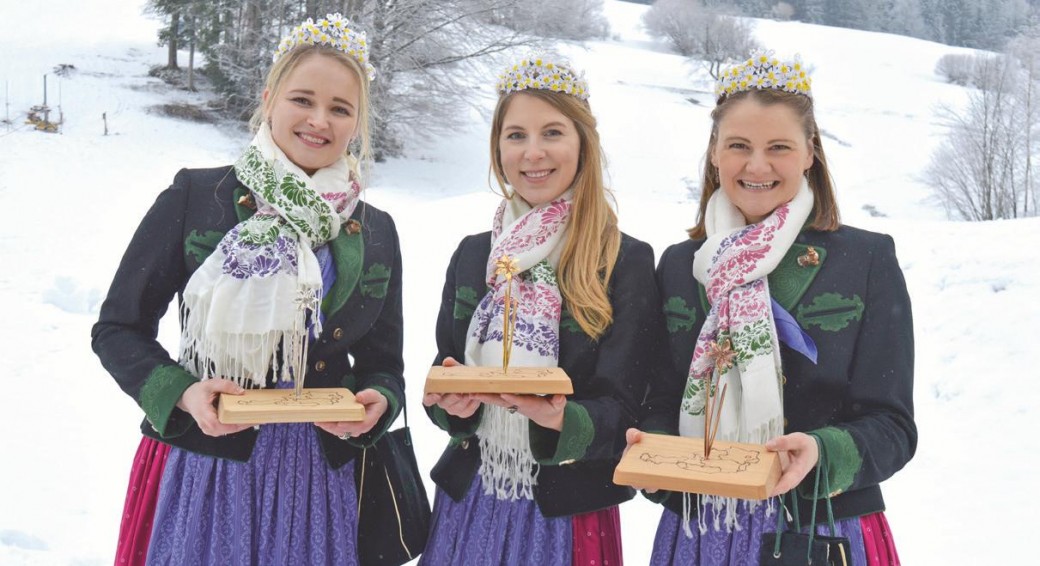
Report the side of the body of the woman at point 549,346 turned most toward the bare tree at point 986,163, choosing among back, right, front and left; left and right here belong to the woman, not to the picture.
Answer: back

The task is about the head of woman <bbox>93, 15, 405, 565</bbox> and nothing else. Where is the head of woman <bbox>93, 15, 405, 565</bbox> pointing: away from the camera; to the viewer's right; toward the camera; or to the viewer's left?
toward the camera

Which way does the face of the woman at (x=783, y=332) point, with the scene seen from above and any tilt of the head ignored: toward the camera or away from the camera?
toward the camera

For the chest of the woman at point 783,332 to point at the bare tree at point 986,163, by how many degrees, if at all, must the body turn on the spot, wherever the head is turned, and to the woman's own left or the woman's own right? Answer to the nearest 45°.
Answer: approximately 135° to the woman's own right

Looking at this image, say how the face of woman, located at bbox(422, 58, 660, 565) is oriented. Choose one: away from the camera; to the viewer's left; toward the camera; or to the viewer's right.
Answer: toward the camera

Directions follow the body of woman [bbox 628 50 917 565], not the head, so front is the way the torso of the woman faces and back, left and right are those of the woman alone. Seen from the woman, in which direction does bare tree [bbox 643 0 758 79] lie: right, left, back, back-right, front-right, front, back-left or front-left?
back-right

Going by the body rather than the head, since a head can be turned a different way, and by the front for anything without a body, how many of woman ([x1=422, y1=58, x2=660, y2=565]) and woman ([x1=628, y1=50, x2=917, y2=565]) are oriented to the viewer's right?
0

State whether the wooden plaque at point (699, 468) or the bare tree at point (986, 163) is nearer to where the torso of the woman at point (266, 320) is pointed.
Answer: the wooden plaque

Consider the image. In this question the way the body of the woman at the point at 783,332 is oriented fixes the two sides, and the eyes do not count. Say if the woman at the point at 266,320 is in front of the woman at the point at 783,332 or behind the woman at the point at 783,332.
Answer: in front

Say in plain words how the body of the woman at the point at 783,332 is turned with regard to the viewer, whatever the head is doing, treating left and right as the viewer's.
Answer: facing the viewer and to the left of the viewer

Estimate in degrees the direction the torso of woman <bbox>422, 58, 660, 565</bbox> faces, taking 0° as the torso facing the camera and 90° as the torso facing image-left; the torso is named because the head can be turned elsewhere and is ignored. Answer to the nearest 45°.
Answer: approximately 45°

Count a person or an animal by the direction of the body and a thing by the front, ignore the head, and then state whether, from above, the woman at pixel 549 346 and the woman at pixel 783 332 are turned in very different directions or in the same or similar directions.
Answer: same or similar directions

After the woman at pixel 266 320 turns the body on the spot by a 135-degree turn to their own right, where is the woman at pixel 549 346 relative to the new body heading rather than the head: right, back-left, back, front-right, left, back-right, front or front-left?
back

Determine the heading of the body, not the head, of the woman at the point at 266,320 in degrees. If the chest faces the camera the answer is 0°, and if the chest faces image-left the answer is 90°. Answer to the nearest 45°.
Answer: approximately 315°
